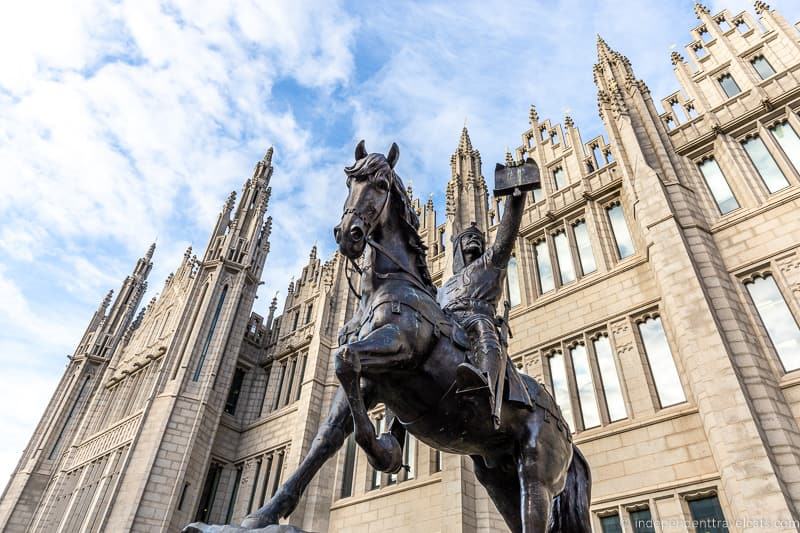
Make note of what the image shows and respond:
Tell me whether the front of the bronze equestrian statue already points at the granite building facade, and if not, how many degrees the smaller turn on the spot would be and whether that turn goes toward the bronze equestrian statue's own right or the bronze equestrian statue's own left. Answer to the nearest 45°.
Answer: approximately 180°

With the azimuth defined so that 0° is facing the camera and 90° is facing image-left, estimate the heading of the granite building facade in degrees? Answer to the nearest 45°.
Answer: approximately 45°

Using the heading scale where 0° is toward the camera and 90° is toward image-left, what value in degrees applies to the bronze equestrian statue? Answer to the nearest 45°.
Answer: approximately 45°

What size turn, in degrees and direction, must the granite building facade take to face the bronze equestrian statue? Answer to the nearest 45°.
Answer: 0° — it already faces it
